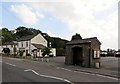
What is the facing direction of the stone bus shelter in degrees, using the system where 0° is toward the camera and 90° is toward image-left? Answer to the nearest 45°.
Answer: approximately 45°
